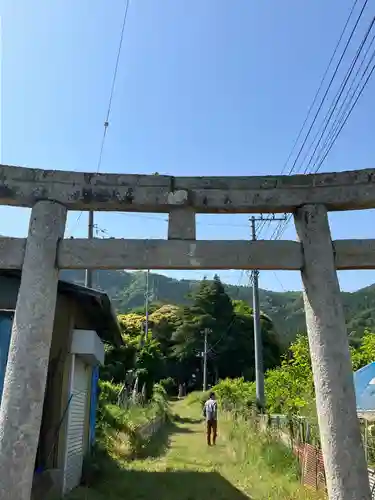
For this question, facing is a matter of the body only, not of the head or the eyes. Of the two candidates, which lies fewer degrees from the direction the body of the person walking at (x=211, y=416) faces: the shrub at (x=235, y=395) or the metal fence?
the shrub

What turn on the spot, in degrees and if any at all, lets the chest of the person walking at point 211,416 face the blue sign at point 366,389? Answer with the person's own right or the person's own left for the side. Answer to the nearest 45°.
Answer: approximately 135° to the person's own right

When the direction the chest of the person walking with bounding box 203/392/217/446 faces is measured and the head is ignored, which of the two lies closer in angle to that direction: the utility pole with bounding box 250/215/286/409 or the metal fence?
the utility pole

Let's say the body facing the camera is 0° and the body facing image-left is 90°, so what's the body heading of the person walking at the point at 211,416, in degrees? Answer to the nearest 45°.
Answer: approximately 180°

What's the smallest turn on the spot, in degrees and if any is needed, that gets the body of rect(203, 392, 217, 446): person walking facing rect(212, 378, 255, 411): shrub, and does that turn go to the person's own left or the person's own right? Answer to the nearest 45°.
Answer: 0° — they already face it

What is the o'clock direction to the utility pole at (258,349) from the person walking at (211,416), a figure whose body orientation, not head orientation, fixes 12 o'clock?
The utility pole is roughly at 1 o'clock from the person walking.

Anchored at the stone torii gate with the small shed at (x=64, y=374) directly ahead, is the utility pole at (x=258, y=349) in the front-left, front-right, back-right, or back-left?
front-right

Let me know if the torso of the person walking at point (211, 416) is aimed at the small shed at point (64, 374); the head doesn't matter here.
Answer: no

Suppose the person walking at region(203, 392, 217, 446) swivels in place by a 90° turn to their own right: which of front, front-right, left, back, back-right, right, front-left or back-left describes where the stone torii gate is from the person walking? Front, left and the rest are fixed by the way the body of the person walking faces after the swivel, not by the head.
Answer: right

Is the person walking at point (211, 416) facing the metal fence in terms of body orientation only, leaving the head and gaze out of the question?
no
